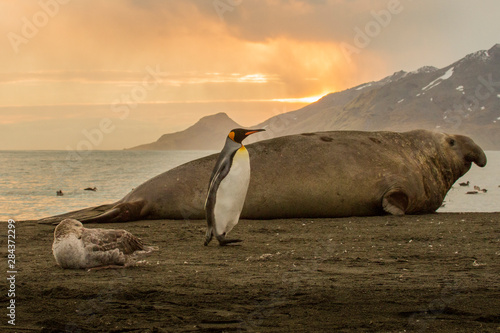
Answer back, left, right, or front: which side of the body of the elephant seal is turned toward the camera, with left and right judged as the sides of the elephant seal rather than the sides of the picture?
right

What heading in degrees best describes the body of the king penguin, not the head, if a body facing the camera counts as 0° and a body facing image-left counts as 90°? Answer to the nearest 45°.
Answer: approximately 270°

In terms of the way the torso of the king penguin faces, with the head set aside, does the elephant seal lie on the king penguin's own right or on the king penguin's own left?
on the king penguin's own left

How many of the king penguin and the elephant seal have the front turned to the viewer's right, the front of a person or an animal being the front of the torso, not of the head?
2

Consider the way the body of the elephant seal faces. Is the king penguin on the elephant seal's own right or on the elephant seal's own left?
on the elephant seal's own right
